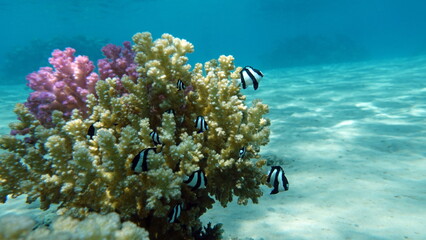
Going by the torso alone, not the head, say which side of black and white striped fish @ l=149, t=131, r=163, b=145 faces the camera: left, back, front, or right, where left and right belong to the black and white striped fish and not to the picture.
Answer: left

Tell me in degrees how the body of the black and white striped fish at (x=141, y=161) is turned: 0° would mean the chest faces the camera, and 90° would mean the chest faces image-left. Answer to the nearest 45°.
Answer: approximately 90°

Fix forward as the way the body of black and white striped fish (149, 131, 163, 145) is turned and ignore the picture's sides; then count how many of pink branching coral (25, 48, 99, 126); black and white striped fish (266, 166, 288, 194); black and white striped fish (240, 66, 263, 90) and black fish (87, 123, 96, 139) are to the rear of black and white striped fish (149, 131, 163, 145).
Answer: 2

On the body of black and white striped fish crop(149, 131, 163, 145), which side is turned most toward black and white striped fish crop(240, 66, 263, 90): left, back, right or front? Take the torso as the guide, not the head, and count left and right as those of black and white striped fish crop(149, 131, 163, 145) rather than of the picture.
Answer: back
